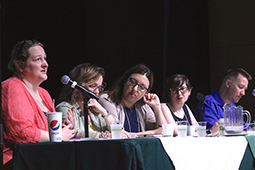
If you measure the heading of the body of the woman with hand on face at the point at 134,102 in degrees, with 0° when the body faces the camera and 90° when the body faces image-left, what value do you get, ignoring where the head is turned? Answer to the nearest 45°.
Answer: approximately 0°

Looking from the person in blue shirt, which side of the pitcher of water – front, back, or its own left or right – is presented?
right

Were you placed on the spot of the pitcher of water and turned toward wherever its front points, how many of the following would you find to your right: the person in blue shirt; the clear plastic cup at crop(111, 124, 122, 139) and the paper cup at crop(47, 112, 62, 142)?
1

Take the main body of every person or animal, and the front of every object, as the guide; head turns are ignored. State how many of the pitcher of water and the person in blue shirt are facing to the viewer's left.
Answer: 1

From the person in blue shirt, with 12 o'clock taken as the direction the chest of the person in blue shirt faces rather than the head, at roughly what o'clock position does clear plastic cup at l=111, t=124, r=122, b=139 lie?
The clear plastic cup is roughly at 2 o'clock from the person in blue shirt.

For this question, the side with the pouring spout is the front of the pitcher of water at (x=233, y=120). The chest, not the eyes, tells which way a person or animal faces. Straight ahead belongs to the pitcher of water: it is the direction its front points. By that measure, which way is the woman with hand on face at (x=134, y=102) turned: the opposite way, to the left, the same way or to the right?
to the left
